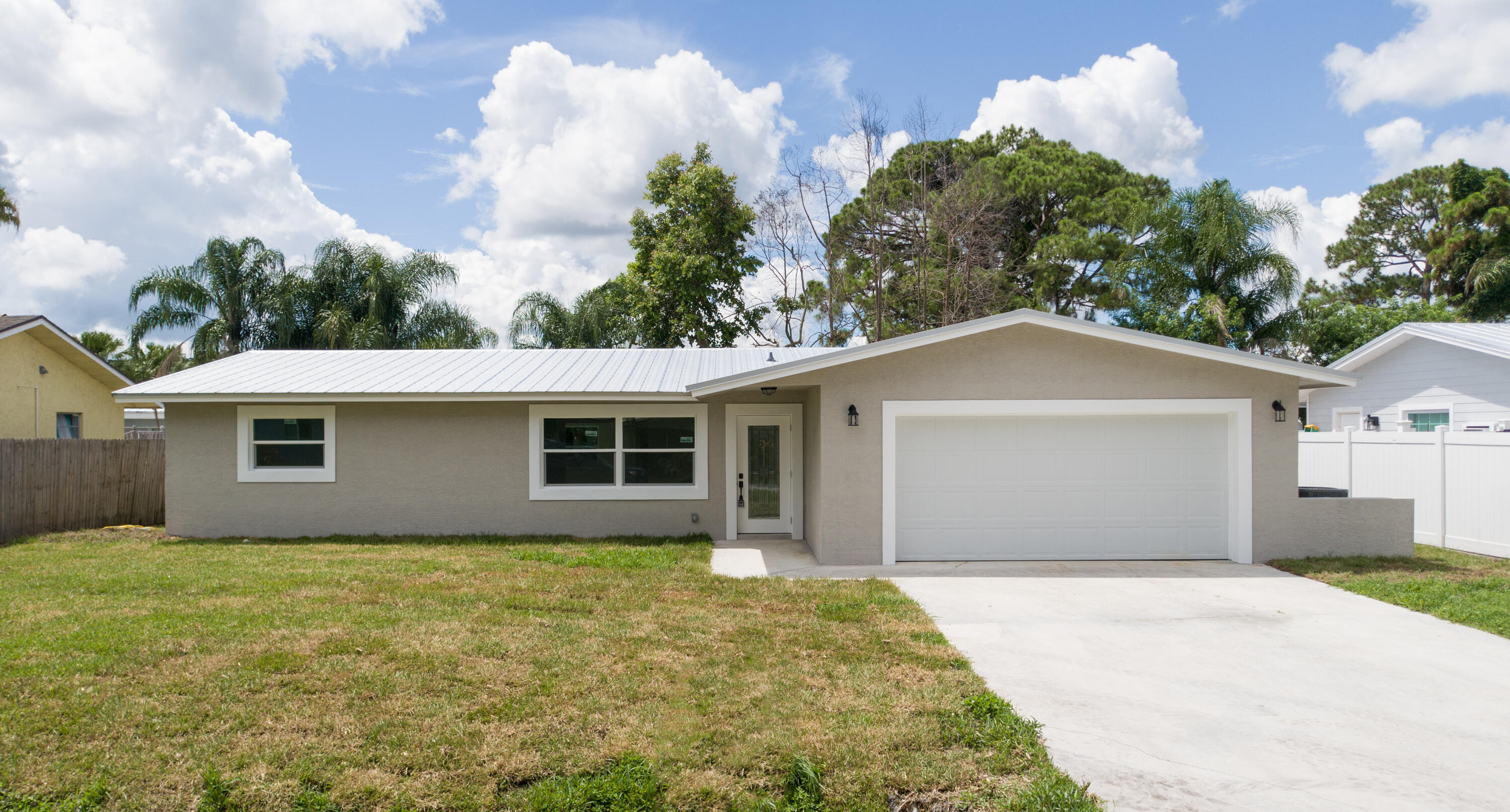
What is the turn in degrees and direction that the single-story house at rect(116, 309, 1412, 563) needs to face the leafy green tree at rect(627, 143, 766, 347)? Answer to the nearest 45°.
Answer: approximately 180°

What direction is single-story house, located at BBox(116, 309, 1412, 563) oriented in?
toward the camera

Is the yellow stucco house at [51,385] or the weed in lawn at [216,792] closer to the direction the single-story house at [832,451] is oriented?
the weed in lawn

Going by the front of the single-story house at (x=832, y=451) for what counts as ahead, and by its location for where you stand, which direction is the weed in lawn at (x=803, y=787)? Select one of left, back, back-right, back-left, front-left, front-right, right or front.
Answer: front

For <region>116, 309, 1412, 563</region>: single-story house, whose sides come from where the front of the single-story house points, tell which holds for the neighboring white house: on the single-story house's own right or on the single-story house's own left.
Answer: on the single-story house's own left

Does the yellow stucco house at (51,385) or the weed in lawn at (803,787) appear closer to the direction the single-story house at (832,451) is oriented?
the weed in lawn

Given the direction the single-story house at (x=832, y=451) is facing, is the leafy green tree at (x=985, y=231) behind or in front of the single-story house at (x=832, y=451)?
behind

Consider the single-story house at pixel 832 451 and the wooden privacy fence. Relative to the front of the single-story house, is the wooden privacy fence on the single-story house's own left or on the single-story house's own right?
on the single-story house's own right

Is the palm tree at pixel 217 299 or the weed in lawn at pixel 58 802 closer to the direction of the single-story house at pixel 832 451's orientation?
the weed in lawn

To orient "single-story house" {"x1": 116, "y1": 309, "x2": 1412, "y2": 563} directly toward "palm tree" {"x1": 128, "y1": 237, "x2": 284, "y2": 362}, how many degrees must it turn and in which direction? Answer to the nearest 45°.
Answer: approximately 135° to its right
